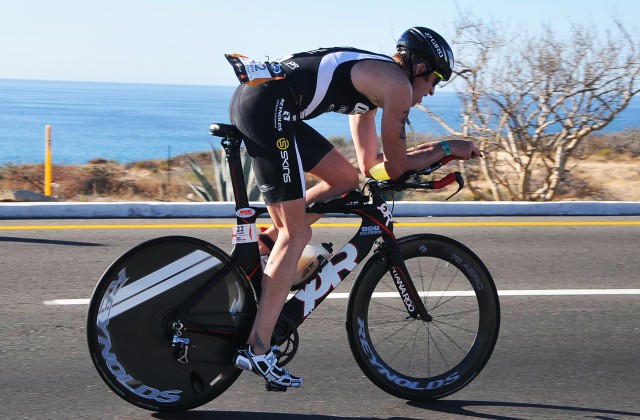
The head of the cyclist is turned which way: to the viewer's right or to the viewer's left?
to the viewer's right

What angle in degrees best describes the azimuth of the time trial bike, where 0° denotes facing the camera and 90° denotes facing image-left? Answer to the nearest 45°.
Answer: approximately 270°

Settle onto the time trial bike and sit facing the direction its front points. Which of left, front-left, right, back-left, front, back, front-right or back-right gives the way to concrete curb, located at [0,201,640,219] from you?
left

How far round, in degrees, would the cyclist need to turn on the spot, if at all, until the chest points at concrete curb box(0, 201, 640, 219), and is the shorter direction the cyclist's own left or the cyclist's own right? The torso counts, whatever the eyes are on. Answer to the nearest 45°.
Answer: approximately 90° to the cyclist's own left

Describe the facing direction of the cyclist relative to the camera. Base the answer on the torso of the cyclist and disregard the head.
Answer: to the viewer's right
